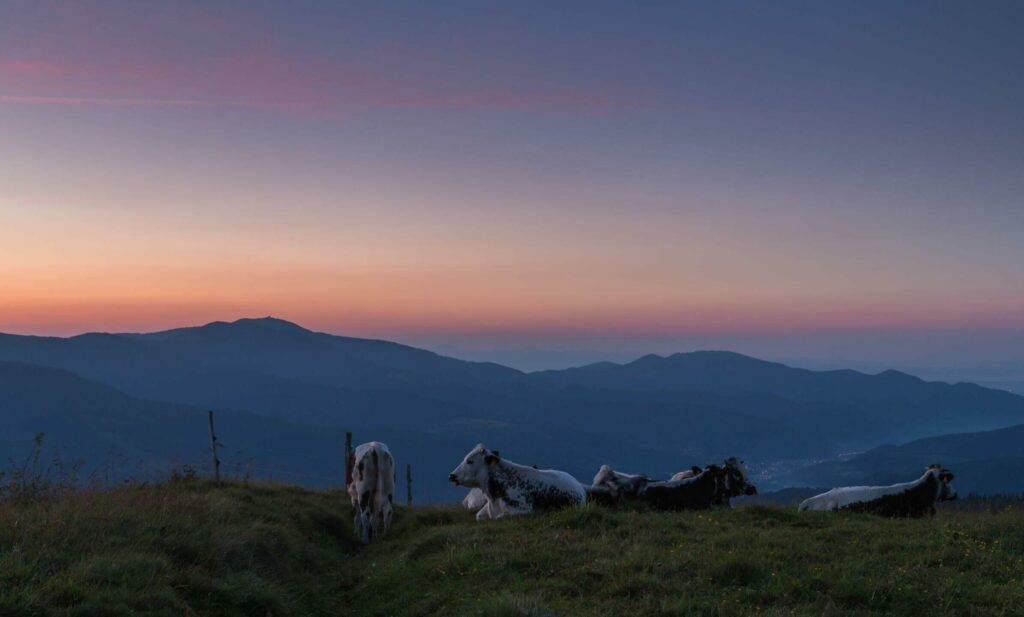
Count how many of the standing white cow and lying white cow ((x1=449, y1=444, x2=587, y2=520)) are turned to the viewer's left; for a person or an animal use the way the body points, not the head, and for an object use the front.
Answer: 1

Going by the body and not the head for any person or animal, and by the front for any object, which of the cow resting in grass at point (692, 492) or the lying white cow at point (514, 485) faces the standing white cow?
the lying white cow

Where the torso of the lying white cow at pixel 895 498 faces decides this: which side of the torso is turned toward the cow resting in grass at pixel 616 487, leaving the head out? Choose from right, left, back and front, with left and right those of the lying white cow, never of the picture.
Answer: back

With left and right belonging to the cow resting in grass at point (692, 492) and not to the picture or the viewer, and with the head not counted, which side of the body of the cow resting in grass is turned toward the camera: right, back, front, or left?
right

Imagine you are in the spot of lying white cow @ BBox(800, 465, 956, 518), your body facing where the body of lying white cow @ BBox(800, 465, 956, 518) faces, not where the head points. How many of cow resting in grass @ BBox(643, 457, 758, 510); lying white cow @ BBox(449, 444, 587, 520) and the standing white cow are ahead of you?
0

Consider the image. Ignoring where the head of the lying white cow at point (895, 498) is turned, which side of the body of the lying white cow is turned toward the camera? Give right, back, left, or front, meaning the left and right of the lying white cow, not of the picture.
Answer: right

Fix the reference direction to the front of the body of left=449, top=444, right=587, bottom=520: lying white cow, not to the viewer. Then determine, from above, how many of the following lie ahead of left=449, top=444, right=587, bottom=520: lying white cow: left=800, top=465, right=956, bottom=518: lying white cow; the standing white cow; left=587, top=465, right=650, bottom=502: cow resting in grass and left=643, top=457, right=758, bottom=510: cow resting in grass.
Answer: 1

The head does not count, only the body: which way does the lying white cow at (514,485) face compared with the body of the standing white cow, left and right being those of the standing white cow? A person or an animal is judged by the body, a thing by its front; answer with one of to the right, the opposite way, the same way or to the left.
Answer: to the left

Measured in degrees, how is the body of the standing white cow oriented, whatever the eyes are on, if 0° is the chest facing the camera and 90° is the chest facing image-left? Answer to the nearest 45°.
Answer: approximately 180°

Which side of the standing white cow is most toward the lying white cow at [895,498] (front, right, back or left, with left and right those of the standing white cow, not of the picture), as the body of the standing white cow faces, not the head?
right

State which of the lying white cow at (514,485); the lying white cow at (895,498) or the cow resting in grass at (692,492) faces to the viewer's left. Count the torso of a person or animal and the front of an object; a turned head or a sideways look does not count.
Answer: the lying white cow at (514,485)

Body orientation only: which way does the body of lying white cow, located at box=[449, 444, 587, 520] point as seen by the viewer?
to the viewer's left

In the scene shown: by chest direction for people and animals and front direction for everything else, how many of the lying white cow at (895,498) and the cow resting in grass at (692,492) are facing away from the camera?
0

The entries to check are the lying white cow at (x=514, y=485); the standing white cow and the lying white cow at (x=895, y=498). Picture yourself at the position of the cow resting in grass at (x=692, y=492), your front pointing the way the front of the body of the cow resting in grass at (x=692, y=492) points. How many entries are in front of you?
1

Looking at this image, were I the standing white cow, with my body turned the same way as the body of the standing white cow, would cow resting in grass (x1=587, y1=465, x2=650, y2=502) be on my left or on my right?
on my right
